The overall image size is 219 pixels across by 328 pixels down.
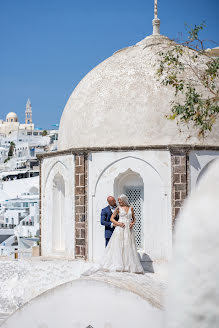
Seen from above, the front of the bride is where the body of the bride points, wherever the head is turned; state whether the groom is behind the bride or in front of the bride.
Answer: behind

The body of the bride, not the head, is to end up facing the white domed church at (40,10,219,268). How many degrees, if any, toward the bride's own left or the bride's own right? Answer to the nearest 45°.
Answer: approximately 180°

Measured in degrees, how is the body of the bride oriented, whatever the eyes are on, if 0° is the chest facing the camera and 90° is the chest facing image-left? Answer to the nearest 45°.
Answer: approximately 0°
